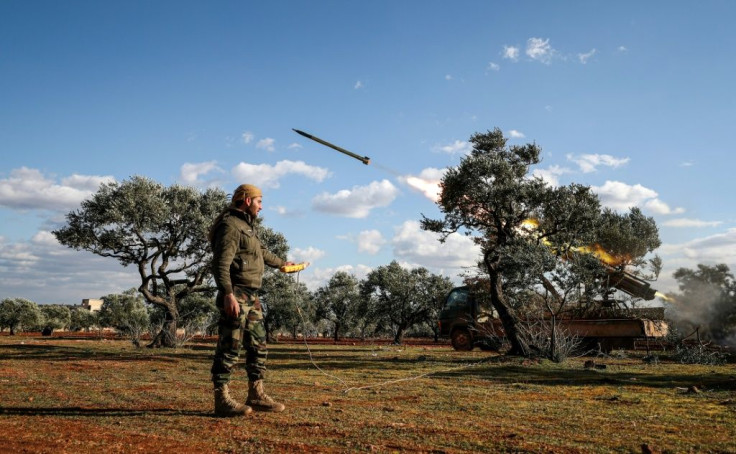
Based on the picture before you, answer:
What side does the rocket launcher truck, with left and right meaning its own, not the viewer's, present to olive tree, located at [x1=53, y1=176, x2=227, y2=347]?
front

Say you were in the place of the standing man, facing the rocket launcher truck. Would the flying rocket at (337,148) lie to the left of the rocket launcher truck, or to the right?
left

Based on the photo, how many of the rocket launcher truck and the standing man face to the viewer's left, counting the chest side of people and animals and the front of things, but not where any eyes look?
1

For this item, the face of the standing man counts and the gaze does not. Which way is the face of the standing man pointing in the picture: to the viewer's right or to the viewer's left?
to the viewer's right

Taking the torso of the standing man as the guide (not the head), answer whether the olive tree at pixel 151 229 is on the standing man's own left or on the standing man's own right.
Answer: on the standing man's own left

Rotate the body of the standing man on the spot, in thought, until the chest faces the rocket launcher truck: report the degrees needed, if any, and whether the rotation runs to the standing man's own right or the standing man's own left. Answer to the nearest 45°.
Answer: approximately 45° to the standing man's own left

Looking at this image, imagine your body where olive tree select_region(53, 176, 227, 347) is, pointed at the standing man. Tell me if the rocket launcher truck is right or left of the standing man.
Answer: left

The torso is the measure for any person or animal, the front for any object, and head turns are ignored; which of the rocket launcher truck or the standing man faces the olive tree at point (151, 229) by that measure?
the rocket launcher truck

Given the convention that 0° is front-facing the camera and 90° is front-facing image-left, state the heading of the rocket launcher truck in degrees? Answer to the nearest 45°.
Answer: approximately 90°

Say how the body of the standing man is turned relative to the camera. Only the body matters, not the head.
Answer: to the viewer's right

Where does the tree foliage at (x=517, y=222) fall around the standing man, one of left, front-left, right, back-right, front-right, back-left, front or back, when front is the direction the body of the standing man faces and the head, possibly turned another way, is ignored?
front-left
